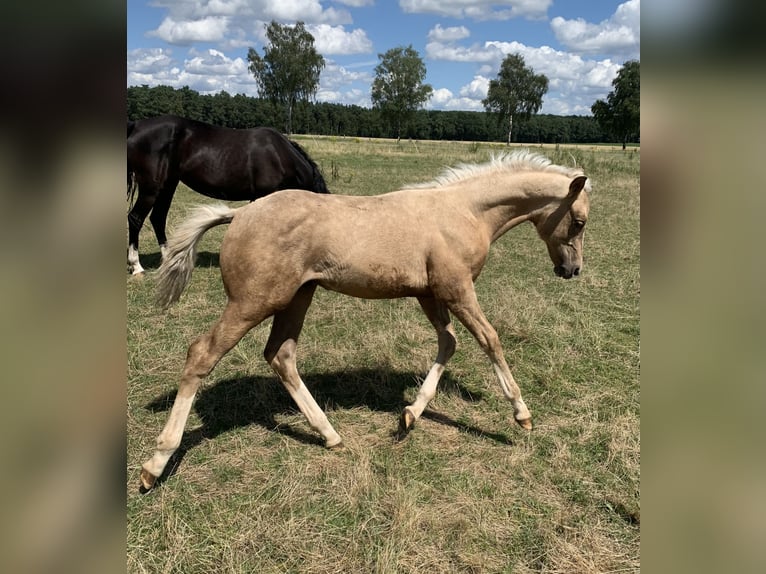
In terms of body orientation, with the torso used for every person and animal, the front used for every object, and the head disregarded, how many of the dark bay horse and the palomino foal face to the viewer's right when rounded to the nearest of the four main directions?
2

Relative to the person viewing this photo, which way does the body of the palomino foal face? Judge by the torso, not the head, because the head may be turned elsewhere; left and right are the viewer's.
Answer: facing to the right of the viewer

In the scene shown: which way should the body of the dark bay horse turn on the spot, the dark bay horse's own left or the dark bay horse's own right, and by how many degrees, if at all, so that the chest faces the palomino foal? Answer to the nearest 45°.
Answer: approximately 90° to the dark bay horse's own right

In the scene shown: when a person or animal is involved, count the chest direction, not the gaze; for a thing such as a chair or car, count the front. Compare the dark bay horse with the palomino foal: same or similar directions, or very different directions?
same or similar directions

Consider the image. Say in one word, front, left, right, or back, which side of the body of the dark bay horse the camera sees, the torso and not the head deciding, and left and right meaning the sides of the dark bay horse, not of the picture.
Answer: right

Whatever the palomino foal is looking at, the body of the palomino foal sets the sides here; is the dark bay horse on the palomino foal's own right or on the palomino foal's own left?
on the palomino foal's own left
